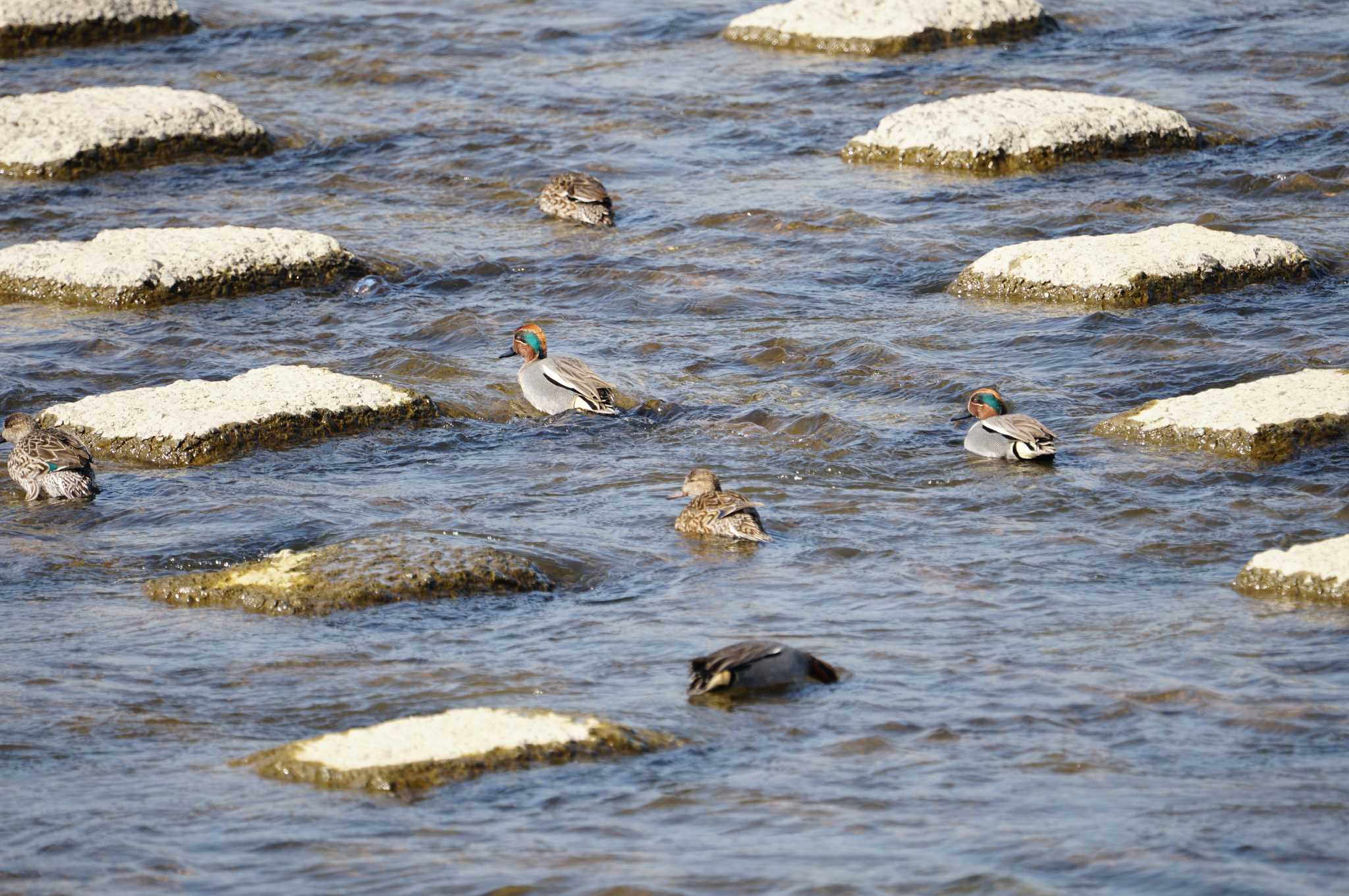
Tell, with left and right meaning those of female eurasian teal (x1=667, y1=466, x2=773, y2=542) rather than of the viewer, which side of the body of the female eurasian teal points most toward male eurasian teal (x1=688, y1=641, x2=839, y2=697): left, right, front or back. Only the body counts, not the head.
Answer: left

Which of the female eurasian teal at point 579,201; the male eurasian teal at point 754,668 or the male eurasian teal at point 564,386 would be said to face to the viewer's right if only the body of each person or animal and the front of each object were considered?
the male eurasian teal at point 754,668

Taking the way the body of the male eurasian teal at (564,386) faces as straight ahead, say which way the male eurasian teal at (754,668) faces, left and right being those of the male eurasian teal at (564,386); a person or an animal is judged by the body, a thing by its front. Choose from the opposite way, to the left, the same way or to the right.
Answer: the opposite way

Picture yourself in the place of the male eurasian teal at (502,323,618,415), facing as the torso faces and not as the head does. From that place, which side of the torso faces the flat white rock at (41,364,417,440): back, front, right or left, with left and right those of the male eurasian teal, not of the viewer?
front

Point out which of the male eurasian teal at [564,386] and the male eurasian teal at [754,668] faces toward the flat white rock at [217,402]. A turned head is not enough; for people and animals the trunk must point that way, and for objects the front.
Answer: the male eurasian teal at [564,386]

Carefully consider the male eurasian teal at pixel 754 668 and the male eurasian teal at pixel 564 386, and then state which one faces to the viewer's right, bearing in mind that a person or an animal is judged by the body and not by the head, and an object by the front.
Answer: the male eurasian teal at pixel 754 668

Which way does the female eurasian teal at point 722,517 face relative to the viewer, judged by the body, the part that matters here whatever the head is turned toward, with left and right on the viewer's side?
facing to the left of the viewer

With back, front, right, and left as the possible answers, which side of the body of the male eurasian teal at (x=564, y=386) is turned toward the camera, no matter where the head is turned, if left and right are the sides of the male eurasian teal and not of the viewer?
left

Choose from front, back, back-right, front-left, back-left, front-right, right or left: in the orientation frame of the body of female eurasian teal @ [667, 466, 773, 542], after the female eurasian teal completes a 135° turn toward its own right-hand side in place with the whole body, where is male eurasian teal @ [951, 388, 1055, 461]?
front

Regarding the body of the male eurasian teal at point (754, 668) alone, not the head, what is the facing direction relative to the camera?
to the viewer's right

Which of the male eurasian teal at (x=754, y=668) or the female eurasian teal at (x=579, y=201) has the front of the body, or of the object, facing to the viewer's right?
the male eurasian teal
